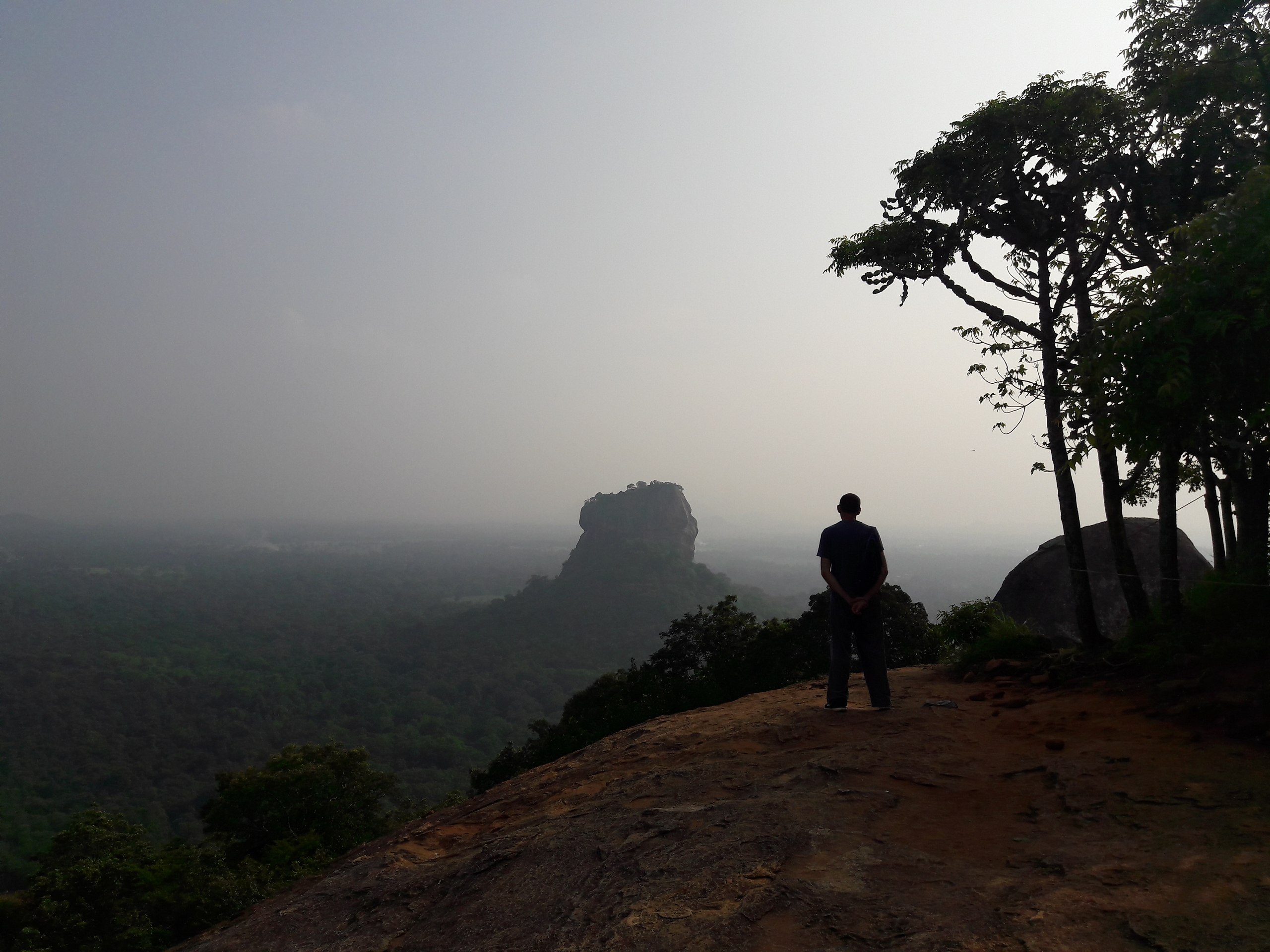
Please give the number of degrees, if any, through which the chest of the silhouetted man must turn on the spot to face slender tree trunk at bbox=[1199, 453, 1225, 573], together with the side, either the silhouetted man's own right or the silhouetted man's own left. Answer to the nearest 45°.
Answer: approximately 45° to the silhouetted man's own right

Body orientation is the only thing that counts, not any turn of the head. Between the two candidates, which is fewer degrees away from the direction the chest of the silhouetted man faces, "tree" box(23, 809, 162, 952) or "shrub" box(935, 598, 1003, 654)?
the shrub

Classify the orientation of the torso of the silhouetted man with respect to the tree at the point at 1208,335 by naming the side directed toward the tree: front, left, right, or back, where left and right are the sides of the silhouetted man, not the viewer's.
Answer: right

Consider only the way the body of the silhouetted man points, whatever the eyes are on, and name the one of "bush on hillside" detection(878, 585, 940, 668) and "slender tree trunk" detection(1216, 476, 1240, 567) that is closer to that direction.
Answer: the bush on hillside

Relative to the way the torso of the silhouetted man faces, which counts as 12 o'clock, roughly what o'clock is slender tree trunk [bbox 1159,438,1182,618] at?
The slender tree trunk is roughly at 2 o'clock from the silhouetted man.

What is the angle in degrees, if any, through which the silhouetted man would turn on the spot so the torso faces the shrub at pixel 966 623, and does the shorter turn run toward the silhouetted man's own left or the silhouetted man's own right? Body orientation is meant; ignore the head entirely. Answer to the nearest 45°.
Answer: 0° — they already face it

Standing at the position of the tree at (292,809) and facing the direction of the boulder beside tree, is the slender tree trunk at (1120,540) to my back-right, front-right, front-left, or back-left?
front-right

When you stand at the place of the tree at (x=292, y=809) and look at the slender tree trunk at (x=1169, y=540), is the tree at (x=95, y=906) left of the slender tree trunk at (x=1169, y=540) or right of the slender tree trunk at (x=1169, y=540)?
right

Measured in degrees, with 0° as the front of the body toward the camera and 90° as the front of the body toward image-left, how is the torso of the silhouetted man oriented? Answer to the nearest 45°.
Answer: approximately 180°

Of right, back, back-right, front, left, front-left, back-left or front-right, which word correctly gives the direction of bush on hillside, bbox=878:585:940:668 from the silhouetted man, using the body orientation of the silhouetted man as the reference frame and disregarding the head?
front

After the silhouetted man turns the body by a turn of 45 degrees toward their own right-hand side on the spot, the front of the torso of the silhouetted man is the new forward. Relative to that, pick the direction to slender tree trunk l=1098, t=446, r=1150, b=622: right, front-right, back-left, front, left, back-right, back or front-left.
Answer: front

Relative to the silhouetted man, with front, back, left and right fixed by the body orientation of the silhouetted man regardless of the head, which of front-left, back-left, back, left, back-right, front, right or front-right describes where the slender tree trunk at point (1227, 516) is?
front-right

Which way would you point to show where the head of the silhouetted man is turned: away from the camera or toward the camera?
away from the camera

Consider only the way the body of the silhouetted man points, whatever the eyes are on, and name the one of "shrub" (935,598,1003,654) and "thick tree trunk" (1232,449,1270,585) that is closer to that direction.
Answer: the shrub

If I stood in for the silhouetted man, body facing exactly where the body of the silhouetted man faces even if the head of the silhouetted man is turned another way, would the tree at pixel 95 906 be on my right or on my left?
on my left
